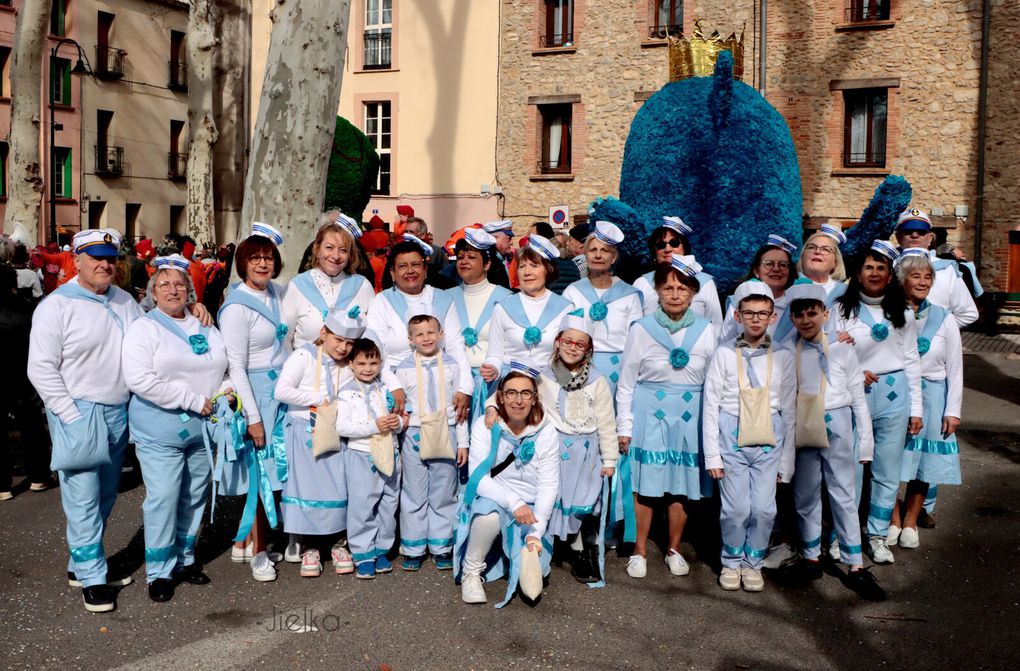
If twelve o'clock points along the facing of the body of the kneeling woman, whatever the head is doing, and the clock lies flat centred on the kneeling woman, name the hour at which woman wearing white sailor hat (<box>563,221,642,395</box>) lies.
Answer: The woman wearing white sailor hat is roughly at 7 o'clock from the kneeling woman.

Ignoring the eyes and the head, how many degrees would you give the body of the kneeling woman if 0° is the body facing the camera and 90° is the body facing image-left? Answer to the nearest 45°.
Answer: approximately 0°

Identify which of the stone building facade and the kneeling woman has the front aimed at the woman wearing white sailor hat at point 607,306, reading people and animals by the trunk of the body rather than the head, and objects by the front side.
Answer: the stone building facade

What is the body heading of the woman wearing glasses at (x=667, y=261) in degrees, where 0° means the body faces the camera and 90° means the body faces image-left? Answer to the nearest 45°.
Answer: approximately 0°

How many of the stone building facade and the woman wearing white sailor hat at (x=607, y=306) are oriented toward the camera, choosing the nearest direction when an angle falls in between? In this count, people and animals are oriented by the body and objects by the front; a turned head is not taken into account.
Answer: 2

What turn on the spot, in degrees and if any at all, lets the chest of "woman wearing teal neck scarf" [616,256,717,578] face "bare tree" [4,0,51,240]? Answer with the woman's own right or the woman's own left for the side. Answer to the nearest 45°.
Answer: approximately 135° to the woman's own right

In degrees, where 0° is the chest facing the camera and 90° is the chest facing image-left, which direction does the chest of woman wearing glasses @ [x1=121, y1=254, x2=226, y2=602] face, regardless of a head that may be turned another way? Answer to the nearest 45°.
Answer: approximately 315°
